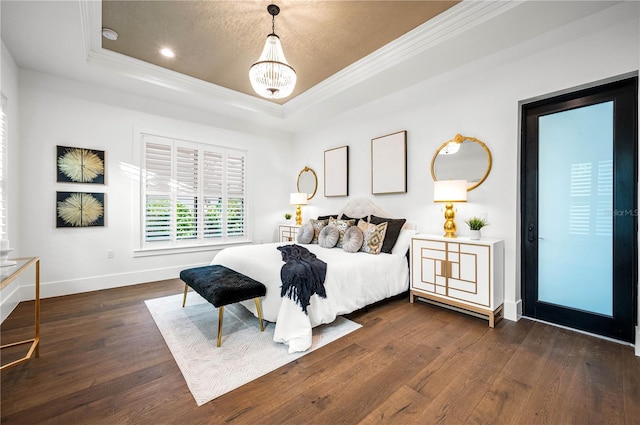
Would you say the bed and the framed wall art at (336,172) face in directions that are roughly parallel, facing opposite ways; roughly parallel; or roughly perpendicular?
roughly parallel

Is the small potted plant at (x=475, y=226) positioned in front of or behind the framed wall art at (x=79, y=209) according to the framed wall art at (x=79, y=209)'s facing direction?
in front

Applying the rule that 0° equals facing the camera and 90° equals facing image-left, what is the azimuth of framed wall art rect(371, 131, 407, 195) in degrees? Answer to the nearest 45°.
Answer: approximately 45°

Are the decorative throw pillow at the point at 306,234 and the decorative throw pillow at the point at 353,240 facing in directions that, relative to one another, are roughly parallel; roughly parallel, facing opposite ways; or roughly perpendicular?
roughly parallel

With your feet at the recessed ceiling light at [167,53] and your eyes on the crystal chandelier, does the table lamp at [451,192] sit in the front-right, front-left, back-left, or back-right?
front-left

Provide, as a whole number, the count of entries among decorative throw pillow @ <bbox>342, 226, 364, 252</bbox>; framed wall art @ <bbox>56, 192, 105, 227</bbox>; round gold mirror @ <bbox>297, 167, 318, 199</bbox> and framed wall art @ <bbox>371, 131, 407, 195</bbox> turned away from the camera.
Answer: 0

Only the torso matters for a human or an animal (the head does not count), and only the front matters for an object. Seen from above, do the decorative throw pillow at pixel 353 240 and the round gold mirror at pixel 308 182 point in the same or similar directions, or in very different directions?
same or similar directions

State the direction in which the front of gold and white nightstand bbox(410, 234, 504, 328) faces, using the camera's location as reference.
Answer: facing the viewer and to the left of the viewer

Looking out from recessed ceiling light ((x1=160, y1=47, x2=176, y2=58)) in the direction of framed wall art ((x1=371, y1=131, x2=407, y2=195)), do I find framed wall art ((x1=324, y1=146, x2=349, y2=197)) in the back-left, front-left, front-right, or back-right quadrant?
front-left

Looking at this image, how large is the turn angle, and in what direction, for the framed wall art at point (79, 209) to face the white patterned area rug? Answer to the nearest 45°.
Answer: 0° — it already faces it

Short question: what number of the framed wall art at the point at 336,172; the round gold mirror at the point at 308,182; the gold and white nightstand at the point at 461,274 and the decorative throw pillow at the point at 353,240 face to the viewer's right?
0

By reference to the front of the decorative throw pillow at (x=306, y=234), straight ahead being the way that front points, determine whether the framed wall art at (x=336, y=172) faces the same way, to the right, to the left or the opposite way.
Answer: the same way

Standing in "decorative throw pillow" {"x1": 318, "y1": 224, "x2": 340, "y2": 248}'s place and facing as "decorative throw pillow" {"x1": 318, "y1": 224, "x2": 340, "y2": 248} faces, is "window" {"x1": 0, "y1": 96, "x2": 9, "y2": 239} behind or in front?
in front

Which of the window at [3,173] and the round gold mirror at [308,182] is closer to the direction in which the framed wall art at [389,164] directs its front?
the window

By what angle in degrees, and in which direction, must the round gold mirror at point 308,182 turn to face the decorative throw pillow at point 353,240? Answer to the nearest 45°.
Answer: approximately 45° to its left

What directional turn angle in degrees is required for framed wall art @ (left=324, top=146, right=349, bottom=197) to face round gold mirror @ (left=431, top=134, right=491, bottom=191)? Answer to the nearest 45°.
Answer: approximately 90° to its left
